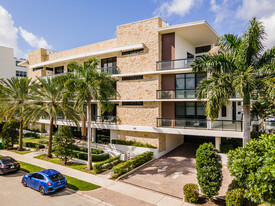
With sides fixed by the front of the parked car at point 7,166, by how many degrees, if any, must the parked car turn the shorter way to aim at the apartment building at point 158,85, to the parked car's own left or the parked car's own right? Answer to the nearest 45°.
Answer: approximately 135° to the parked car's own right

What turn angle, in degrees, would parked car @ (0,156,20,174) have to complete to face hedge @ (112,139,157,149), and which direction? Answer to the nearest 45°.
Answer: approximately 135° to its right

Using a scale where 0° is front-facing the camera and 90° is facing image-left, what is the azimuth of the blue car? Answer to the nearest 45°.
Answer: approximately 135°

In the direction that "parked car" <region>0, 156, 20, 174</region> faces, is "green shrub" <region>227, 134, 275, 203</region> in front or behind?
behind

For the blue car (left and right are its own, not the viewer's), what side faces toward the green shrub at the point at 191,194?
back

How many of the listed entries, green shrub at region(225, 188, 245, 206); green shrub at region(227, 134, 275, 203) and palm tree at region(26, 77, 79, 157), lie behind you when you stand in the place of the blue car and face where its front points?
2

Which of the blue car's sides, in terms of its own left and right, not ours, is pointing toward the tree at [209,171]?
back

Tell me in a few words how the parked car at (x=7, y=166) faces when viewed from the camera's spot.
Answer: facing away from the viewer and to the left of the viewer

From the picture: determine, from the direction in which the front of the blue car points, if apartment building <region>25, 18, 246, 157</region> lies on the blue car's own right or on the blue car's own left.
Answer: on the blue car's own right

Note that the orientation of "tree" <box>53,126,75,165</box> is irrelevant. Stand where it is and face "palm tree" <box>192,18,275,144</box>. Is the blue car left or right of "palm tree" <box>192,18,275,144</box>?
right

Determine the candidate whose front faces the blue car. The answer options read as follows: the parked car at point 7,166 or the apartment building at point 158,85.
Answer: the apartment building

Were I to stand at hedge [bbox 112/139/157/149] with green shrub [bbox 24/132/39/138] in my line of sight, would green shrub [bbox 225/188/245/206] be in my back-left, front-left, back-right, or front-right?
back-left

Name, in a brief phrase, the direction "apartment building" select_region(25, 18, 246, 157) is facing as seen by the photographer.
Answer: facing the viewer and to the left of the viewer

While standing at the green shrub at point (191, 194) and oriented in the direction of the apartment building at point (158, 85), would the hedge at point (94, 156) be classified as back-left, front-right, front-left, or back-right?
front-left

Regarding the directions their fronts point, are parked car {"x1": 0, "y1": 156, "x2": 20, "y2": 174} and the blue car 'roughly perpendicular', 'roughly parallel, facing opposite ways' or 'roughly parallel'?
roughly parallel

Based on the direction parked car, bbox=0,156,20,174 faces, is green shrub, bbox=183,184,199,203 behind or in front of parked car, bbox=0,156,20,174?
behind

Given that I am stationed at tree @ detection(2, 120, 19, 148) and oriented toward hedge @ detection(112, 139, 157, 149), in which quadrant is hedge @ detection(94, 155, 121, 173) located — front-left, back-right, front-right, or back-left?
front-right
